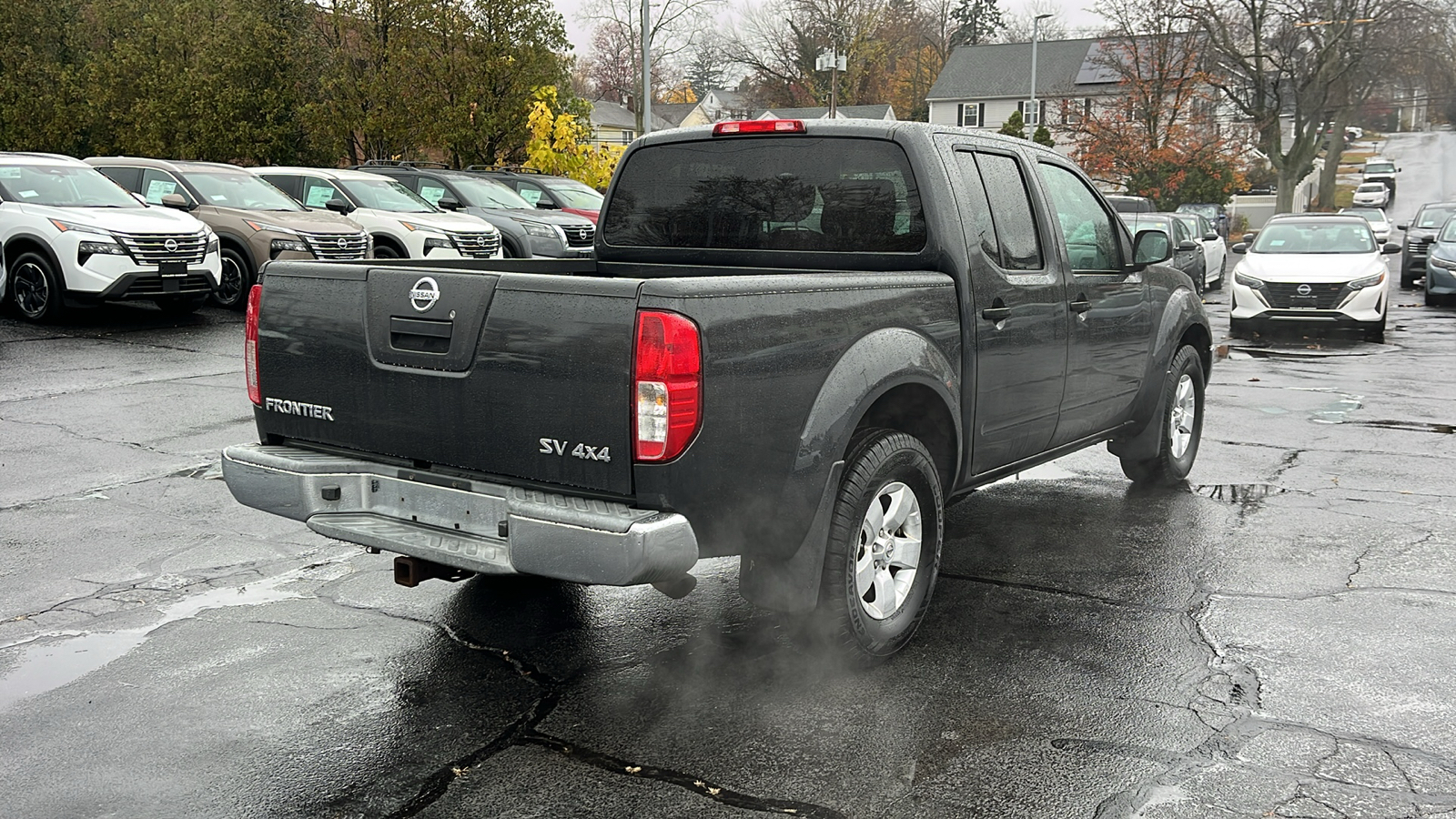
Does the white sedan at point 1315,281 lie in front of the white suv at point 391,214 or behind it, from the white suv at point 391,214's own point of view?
in front

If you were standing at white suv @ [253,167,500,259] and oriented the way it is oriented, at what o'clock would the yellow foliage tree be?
The yellow foliage tree is roughly at 8 o'clock from the white suv.

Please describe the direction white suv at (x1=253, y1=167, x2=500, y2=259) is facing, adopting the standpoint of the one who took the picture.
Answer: facing the viewer and to the right of the viewer

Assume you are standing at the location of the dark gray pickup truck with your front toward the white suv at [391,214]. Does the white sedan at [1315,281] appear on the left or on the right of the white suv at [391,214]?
right

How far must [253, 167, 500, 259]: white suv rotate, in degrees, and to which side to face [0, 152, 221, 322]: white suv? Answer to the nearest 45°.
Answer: approximately 90° to its right

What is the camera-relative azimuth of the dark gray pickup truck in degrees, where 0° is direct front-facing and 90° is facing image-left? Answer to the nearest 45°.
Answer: approximately 225°

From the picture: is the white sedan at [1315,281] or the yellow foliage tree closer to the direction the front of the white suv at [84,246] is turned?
the white sedan

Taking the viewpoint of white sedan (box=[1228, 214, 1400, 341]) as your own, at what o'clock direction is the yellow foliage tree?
The yellow foliage tree is roughly at 4 o'clock from the white sedan.

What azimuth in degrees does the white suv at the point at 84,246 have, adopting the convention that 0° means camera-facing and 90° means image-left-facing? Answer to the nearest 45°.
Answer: approximately 315°

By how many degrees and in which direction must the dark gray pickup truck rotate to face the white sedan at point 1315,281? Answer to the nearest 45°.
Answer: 0° — it already faces it

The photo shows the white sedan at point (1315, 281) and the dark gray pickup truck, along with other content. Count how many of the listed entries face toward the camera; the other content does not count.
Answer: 1

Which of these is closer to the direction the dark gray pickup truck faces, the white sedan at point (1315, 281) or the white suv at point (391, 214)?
the white sedan

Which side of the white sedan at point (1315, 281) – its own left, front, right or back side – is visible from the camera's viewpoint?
front

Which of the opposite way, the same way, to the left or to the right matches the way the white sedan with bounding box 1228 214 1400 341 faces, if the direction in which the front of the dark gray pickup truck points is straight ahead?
the opposite way
